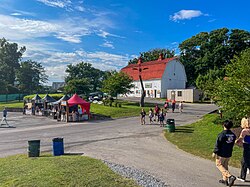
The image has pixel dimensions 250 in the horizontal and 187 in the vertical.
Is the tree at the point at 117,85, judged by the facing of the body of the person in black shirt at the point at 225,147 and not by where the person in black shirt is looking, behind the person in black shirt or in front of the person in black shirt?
in front

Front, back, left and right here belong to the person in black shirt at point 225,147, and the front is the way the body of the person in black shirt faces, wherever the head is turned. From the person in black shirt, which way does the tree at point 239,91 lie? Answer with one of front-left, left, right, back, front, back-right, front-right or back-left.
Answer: front-right

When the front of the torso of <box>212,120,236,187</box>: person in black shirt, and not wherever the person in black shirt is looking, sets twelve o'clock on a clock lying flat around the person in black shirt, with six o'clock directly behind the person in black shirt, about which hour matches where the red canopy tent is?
The red canopy tent is roughly at 12 o'clock from the person in black shirt.

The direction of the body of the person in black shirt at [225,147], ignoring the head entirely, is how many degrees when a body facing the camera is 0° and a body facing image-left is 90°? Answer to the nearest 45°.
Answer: approximately 135°

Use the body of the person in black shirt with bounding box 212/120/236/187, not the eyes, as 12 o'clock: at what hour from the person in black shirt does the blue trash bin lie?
The blue trash bin is roughly at 11 o'clock from the person in black shirt.
